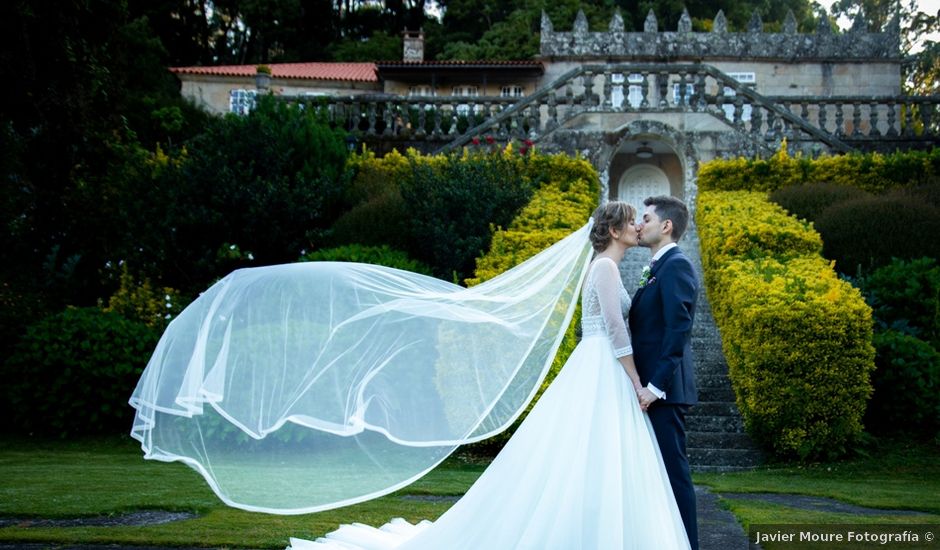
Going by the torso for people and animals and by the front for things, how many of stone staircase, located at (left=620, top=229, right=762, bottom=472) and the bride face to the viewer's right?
1

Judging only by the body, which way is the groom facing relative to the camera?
to the viewer's left

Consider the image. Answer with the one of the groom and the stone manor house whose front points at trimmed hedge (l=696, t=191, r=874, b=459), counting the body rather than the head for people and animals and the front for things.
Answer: the stone manor house

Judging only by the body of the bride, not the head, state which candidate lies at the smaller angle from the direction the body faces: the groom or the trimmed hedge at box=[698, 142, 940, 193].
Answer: the groom

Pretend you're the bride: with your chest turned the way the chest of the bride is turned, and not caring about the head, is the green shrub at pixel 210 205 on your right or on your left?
on your left

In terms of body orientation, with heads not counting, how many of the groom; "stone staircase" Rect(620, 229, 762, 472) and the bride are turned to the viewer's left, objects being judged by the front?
1

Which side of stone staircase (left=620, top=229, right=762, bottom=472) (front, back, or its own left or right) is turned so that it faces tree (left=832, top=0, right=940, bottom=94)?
back

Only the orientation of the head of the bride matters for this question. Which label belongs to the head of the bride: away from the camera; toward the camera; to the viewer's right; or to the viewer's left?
to the viewer's right

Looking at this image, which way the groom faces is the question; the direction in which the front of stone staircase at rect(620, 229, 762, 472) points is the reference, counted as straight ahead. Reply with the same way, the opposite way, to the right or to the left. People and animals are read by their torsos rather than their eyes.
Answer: to the right

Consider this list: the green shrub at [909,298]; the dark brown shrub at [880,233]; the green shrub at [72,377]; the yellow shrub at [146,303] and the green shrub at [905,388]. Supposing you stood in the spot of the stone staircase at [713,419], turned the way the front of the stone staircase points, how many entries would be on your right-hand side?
2

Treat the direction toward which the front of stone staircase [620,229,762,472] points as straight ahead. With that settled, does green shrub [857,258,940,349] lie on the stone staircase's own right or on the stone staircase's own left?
on the stone staircase's own left

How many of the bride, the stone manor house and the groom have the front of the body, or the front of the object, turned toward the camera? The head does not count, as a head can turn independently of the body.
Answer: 1

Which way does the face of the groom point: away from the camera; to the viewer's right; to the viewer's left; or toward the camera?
to the viewer's left

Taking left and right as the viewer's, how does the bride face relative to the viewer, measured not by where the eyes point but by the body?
facing to the right of the viewer

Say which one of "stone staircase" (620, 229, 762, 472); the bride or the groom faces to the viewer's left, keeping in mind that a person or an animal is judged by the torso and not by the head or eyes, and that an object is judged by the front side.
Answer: the groom
